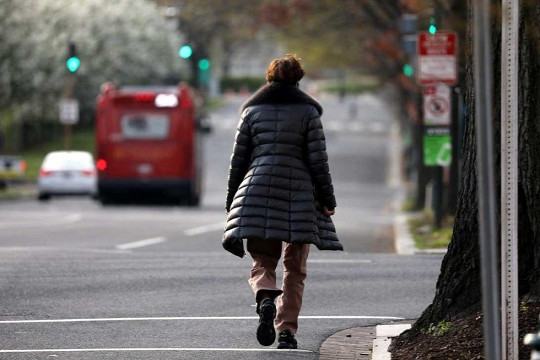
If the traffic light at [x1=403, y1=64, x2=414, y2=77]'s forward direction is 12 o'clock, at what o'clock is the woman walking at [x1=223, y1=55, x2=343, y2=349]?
The woman walking is roughly at 12 o'clock from the traffic light.

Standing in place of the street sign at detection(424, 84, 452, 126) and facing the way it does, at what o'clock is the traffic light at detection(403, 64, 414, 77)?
The traffic light is roughly at 6 o'clock from the street sign.

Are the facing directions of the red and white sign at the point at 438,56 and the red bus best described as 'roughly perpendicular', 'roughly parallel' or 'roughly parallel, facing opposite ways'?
roughly parallel, facing opposite ways

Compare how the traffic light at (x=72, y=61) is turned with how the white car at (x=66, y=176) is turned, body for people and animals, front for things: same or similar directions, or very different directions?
very different directions

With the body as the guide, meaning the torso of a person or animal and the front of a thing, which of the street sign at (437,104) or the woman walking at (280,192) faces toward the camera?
the street sign

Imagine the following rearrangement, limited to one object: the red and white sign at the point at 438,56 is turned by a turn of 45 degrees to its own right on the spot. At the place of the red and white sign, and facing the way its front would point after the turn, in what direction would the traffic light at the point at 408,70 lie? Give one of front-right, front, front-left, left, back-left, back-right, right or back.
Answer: back-right

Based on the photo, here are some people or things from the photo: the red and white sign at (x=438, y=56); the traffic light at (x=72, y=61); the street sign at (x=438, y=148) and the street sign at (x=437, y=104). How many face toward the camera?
4

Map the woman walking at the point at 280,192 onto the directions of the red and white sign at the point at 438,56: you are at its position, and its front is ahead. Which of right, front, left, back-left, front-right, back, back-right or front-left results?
front

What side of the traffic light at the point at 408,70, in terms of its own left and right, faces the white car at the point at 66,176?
right

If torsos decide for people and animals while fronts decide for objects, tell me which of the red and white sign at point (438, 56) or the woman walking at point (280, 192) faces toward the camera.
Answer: the red and white sign

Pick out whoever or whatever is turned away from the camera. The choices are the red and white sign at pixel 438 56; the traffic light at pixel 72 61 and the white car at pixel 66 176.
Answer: the white car

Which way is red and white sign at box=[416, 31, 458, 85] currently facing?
toward the camera

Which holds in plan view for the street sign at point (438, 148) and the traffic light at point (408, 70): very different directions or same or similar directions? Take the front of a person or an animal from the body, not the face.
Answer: same or similar directions

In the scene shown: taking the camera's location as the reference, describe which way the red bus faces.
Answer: facing away from the viewer
